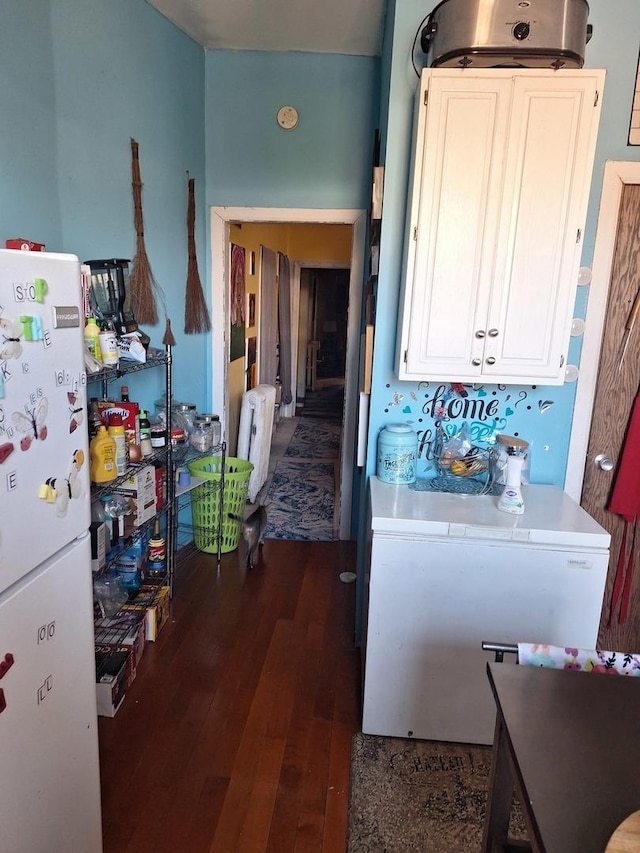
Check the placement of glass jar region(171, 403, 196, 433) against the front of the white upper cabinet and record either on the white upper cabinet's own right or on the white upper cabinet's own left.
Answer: on the white upper cabinet's own right

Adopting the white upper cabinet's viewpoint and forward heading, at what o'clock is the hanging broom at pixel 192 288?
The hanging broom is roughly at 4 o'clock from the white upper cabinet.

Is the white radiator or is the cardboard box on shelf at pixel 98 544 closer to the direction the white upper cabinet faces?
the cardboard box on shelf

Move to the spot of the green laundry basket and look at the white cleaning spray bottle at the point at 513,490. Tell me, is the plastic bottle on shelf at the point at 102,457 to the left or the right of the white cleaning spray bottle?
right

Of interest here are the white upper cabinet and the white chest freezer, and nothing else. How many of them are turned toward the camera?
2

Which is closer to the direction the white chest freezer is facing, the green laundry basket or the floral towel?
the floral towel

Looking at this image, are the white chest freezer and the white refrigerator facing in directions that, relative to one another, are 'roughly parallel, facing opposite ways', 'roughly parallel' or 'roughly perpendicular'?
roughly perpendicular

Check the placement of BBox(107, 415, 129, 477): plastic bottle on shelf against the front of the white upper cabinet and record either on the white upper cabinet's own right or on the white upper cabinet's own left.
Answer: on the white upper cabinet's own right

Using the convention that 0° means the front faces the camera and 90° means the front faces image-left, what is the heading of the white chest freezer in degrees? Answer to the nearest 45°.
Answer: approximately 0°
